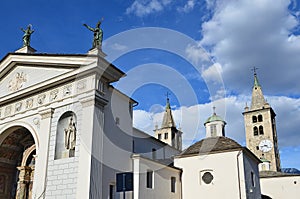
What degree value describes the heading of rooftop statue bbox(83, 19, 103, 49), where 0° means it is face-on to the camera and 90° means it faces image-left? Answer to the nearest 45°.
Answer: approximately 45°

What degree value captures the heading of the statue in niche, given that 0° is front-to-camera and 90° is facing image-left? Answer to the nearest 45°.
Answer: approximately 45°

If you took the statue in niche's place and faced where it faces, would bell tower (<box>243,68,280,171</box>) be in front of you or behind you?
behind

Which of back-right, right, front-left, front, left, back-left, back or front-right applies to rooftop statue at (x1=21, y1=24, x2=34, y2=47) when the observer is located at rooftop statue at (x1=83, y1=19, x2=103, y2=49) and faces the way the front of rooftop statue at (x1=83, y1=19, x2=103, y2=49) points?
right

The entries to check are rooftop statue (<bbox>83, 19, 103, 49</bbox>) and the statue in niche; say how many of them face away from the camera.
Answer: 0

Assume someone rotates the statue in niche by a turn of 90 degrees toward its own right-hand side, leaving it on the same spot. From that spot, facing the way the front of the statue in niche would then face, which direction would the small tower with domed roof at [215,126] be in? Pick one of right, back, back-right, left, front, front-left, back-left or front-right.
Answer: right

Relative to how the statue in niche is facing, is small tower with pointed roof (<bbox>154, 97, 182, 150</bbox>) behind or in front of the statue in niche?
behind

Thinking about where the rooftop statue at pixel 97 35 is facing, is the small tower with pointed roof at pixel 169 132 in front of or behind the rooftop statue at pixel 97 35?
behind
